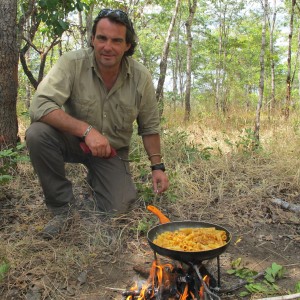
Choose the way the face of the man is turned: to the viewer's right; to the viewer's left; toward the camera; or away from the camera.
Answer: toward the camera

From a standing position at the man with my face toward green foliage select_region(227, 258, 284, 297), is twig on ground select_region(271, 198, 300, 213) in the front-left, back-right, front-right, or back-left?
front-left

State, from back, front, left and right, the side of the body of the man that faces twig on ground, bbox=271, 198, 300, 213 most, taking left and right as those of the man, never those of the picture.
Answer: left

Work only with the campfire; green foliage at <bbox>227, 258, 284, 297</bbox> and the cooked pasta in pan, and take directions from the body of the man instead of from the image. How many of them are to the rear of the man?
0

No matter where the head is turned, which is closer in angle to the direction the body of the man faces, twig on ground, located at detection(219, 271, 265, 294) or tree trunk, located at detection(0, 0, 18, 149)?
the twig on ground

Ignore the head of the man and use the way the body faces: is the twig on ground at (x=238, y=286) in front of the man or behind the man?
in front

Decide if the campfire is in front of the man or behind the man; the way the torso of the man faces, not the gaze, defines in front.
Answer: in front

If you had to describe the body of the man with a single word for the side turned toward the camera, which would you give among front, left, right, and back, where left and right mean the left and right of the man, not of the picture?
front

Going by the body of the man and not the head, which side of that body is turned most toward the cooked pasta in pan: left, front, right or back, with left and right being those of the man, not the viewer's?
front

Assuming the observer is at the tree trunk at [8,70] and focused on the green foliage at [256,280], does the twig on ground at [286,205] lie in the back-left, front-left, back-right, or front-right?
front-left

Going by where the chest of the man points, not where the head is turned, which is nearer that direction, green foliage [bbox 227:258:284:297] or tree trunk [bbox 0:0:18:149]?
the green foliage

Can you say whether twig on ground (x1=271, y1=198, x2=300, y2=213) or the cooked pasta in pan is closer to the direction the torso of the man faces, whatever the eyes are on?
the cooked pasta in pan

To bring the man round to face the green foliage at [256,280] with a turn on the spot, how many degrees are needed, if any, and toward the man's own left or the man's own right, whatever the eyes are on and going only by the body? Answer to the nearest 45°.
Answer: approximately 45° to the man's own left

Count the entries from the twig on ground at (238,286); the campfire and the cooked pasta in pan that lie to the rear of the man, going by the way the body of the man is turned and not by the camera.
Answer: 0

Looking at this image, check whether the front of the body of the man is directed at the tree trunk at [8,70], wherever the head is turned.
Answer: no
